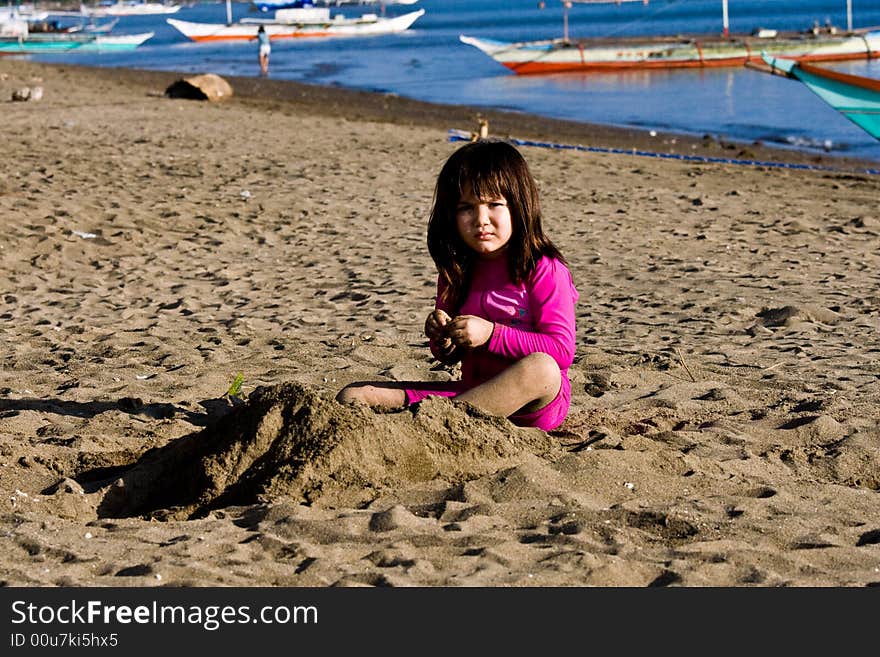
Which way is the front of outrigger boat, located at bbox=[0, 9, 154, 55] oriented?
to the viewer's right

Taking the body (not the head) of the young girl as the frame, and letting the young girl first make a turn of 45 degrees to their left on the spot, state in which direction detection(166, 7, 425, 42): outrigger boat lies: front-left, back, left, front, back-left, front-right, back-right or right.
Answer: back

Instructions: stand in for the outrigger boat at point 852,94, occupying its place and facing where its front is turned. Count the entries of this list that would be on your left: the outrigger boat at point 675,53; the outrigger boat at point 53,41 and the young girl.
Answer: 1

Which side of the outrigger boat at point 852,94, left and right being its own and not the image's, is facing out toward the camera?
left

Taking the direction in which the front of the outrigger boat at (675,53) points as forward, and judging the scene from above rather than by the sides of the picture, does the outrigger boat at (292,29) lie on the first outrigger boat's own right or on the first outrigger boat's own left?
on the first outrigger boat's own right

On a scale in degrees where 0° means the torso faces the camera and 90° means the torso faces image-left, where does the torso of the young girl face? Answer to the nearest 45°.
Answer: approximately 45°

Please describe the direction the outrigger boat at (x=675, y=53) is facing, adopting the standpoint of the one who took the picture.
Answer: facing to the left of the viewer

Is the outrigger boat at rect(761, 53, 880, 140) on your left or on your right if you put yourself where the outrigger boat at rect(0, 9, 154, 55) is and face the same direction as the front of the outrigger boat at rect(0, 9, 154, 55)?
on your right
